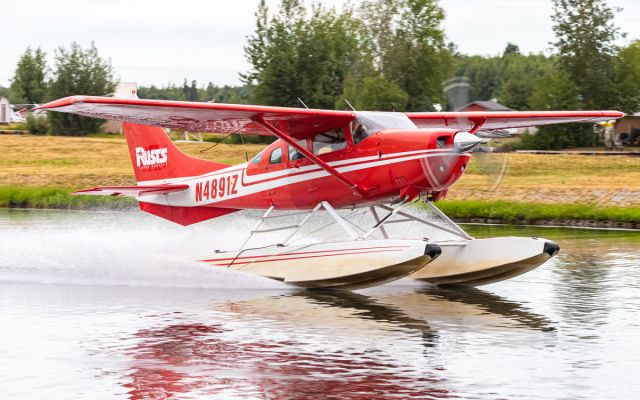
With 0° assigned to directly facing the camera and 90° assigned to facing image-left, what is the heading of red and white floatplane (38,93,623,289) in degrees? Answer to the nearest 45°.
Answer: approximately 315°
